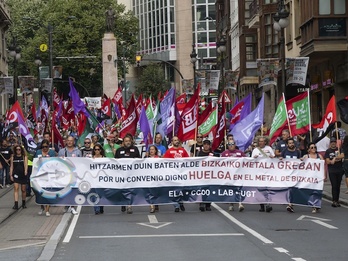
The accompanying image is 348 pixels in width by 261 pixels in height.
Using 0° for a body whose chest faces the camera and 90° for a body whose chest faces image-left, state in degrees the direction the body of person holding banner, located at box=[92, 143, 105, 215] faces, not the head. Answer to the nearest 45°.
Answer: approximately 0°

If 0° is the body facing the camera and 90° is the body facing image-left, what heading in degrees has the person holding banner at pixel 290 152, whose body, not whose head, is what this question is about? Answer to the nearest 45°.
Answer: approximately 0°

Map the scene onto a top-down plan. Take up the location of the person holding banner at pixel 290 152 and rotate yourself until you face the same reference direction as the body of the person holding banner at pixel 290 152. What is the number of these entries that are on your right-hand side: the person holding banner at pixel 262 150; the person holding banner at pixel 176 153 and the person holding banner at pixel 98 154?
3

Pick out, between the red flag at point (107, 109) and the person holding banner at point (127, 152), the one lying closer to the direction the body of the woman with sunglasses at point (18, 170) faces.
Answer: the person holding banner

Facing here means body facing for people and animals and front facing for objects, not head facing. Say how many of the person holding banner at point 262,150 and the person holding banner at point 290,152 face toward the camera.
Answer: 2

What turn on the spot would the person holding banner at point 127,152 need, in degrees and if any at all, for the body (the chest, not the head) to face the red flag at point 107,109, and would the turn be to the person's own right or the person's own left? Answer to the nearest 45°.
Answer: approximately 180°

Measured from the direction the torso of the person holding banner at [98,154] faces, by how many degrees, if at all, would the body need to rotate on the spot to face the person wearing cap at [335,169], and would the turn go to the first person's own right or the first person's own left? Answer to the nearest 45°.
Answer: approximately 90° to the first person's own left

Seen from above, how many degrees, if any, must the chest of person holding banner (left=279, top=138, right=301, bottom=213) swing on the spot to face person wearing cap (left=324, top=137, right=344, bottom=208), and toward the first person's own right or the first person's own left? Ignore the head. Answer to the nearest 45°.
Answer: approximately 135° to the first person's own left

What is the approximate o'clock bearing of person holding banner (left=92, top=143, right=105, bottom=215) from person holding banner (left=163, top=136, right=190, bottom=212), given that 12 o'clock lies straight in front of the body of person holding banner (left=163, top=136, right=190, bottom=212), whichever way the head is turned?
person holding banner (left=92, top=143, right=105, bottom=215) is roughly at 3 o'clock from person holding banner (left=163, top=136, right=190, bottom=212).

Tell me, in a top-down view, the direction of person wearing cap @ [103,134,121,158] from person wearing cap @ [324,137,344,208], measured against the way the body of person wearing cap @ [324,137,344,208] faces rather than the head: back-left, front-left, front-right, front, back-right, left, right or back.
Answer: right
